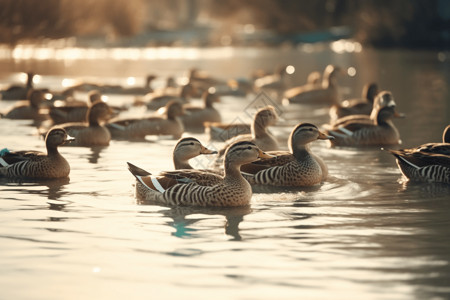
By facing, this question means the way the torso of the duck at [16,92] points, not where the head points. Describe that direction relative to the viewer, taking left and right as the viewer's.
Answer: facing to the right of the viewer

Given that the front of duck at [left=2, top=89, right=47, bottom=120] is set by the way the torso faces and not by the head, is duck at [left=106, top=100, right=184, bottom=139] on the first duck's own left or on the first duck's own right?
on the first duck's own right

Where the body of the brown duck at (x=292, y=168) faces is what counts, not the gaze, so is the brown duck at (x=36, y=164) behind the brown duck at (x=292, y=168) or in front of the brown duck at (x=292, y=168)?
behind

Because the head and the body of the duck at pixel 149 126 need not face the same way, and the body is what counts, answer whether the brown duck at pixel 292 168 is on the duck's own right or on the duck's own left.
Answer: on the duck's own right

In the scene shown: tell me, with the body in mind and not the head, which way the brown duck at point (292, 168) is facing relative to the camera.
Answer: to the viewer's right

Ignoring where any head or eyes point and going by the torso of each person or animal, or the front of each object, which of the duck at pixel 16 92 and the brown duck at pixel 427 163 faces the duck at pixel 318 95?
the duck at pixel 16 92

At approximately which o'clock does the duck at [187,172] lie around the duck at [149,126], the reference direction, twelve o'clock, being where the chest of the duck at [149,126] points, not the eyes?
the duck at [187,172] is roughly at 3 o'clock from the duck at [149,126].

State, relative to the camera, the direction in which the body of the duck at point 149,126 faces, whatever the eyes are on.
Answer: to the viewer's right

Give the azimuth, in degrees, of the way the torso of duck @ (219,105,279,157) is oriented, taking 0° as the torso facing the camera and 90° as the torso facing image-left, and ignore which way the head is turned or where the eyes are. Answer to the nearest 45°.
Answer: approximately 270°

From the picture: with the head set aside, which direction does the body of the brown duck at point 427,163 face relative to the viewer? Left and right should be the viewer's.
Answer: facing to the right of the viewer

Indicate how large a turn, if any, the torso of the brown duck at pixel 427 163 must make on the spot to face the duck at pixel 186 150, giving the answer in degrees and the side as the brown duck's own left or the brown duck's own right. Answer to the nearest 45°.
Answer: approximately 180°

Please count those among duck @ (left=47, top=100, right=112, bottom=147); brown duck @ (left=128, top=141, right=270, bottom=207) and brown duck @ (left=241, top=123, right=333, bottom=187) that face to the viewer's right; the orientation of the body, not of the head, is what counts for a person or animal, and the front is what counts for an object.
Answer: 3

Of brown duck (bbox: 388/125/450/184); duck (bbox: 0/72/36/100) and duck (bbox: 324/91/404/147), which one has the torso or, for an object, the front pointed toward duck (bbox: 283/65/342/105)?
duck (bbox: 0/72/36/100)

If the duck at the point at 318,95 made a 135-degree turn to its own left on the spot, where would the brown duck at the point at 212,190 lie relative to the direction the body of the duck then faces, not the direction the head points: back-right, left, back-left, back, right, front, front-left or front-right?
back-left

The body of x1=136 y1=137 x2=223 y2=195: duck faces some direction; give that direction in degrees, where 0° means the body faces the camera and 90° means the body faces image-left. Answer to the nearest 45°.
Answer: approximately 270°
